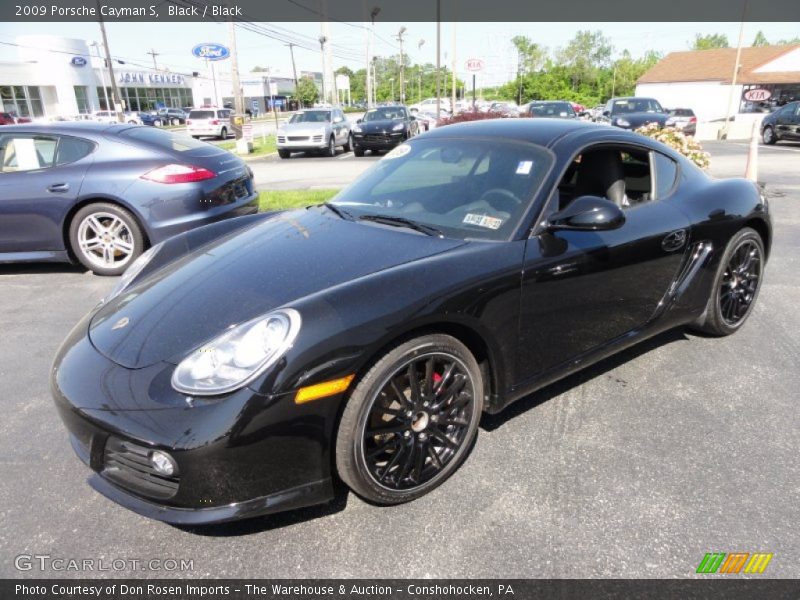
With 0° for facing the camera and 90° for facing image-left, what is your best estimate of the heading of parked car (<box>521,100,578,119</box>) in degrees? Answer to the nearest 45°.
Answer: approximately 0°

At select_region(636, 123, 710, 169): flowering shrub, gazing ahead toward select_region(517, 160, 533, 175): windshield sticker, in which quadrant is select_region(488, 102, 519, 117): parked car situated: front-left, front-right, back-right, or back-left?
back-right

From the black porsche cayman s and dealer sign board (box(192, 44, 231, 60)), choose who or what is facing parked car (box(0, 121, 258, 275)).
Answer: the dealer sign board

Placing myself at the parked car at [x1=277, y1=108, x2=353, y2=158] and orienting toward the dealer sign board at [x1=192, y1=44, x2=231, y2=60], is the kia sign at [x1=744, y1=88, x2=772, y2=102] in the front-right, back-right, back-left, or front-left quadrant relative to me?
back-right

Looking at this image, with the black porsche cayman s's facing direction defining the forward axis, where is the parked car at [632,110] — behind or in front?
behind

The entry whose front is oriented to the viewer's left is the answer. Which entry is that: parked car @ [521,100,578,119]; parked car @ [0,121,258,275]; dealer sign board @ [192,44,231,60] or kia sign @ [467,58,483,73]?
parked car @ [0,121,258,275]

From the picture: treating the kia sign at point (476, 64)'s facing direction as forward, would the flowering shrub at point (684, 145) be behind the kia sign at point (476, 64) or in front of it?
in front

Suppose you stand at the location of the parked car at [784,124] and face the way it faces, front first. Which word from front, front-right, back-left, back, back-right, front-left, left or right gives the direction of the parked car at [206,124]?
front-right

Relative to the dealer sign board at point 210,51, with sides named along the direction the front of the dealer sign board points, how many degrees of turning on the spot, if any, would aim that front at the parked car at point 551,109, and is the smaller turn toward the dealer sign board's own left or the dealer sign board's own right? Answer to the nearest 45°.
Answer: approximately 45° to the dealer sign board's own left

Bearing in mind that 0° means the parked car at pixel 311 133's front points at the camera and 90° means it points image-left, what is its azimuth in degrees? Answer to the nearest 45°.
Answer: approximately 45°

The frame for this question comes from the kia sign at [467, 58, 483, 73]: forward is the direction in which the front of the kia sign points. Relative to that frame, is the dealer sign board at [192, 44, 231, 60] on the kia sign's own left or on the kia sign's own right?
on the kia sign's own right

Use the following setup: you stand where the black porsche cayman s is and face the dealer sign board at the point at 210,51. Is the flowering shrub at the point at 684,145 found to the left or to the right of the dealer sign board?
right

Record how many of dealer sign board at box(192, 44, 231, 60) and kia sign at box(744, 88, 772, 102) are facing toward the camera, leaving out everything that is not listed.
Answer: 2

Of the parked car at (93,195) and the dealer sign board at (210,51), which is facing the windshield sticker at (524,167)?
the dealer sign board

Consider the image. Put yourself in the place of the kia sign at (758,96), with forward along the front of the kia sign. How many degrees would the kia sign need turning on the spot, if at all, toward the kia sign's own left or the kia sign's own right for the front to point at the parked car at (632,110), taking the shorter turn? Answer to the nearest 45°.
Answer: approximately 45° to the kia sign's own right
